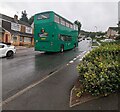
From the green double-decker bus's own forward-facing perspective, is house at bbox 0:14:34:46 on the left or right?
on its left

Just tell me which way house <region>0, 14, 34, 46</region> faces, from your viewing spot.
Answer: facing the viewer and to the right of the viewer

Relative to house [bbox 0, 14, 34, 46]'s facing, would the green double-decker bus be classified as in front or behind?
in front

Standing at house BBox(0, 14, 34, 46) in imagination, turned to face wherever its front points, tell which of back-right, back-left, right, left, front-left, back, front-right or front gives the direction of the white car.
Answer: front-right

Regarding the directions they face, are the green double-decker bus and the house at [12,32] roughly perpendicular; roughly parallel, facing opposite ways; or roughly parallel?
roughly perpendicular

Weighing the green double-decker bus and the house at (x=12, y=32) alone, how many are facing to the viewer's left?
0

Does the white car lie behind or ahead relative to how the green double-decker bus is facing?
behind
